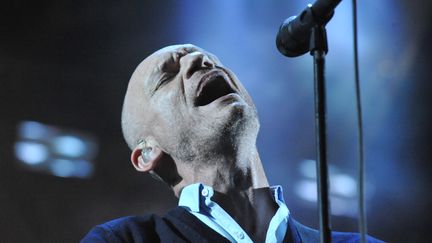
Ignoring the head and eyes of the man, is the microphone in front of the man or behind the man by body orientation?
in front

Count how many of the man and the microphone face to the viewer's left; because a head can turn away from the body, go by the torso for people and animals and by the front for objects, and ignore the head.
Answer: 1

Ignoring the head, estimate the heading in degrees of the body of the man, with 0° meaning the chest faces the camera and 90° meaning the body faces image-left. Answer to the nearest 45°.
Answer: approximately 315°

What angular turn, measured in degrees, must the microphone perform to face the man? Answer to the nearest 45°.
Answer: approximately 45° to its right

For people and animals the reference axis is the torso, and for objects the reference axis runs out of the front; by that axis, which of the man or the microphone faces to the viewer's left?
the microphone

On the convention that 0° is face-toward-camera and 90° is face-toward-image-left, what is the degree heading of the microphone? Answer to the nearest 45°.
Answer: approximately 90°

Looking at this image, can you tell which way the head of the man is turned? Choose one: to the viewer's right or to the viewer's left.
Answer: to the viewer's right
